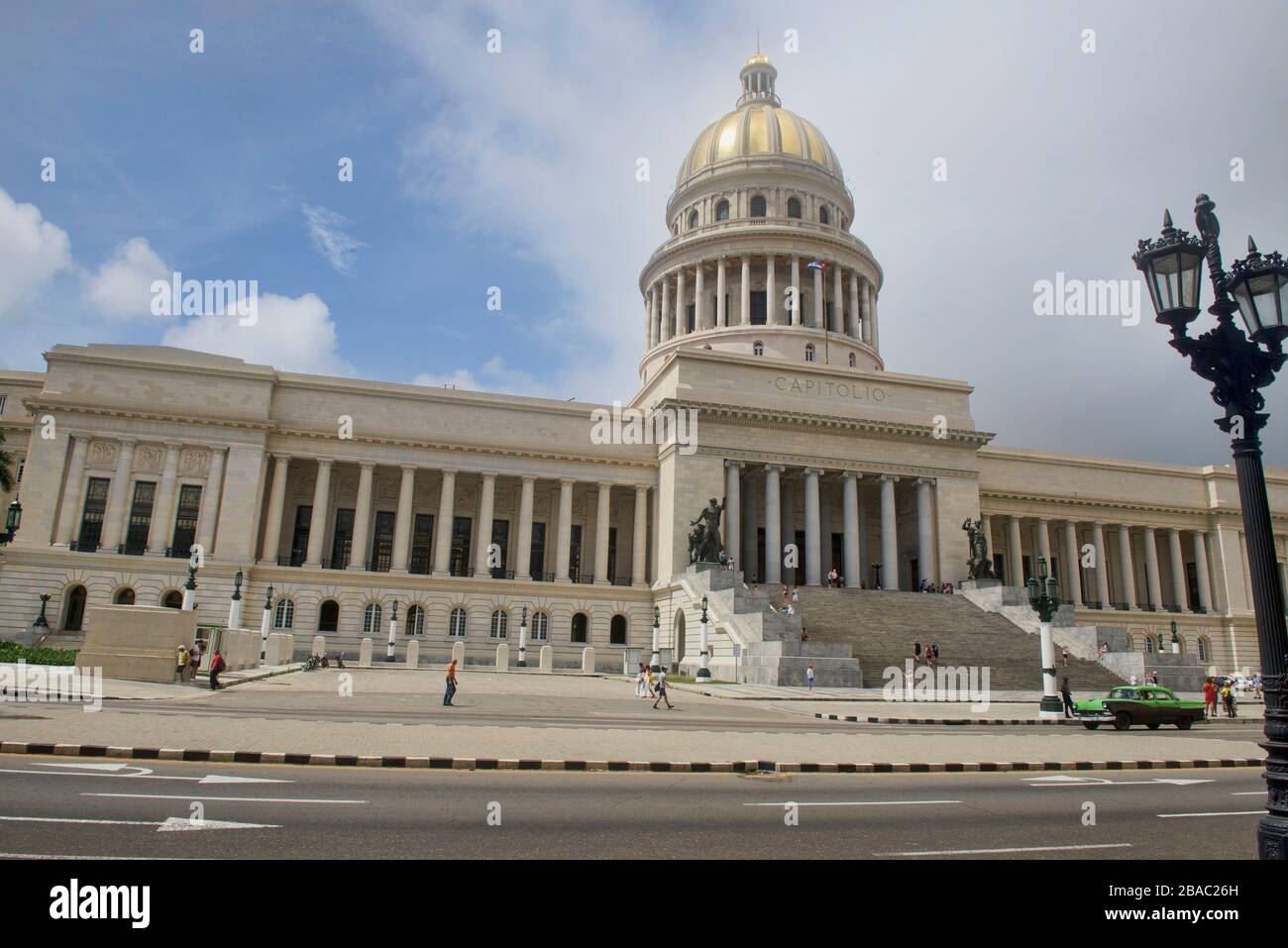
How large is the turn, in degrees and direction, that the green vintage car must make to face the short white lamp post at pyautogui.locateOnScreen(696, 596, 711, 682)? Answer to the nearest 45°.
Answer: approximately 45° to its right

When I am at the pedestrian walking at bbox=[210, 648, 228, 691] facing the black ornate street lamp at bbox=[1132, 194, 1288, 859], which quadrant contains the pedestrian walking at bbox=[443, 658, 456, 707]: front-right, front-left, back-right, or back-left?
front-left

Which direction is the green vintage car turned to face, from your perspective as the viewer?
facing the viewer and to the left of the viewer

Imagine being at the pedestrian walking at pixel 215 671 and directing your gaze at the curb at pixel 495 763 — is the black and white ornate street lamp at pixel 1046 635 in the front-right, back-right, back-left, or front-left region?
front-left

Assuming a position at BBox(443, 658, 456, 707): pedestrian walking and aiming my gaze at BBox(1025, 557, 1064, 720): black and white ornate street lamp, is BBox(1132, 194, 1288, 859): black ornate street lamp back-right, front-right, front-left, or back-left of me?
front-right

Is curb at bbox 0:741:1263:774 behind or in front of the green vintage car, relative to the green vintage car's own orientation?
in front

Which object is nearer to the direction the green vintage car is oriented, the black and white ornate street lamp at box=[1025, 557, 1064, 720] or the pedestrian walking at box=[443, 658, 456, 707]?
the pedestrian walking

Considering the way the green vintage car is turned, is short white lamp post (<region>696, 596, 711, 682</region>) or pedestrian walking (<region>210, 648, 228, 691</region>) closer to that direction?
the pedestrian walking

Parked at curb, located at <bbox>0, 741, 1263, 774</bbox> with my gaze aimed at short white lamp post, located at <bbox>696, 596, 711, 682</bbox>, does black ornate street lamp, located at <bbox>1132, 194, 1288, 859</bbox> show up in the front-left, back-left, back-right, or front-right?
back-right

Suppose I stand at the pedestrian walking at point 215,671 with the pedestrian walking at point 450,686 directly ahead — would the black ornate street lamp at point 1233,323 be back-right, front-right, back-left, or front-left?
front-right

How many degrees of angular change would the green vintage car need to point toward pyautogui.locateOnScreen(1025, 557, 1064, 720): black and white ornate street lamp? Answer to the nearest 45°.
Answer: approximately 90° to its right

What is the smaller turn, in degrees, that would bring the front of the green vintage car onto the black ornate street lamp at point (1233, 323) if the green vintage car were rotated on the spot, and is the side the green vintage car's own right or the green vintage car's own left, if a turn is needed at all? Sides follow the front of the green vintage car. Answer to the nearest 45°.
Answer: approximately 45° to the green vintage car's own left

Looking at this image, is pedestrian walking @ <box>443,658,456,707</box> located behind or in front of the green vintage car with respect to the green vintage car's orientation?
in front

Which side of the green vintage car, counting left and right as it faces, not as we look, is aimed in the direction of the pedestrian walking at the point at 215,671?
front

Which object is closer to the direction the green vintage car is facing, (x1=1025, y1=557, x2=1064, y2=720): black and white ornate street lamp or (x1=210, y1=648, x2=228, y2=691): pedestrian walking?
the pedestrian walking

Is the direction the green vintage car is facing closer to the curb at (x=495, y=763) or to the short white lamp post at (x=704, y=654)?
the curb

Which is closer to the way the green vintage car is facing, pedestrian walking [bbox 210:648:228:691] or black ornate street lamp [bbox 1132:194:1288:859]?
the pedestrian walking
